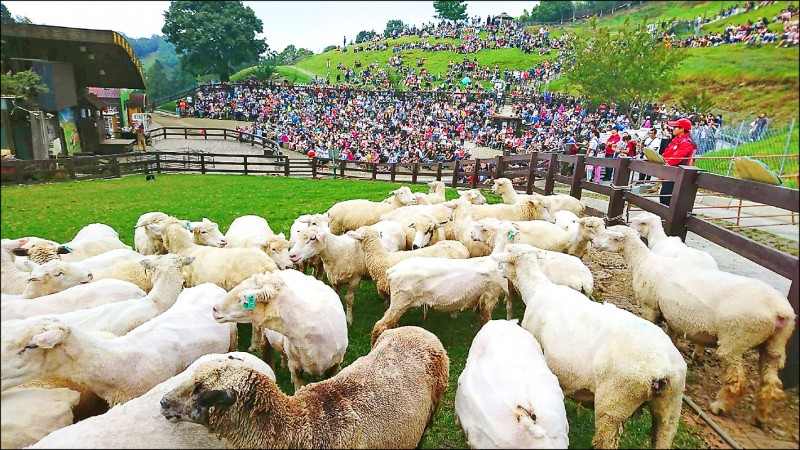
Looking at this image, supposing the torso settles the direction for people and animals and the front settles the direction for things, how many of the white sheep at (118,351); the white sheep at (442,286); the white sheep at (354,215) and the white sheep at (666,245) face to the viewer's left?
2

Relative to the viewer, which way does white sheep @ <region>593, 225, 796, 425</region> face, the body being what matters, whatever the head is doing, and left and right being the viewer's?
facing away from the viewer and to the left of the viewer

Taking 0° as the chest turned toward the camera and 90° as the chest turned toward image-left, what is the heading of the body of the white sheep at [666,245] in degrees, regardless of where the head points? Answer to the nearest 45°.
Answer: approximately 90°

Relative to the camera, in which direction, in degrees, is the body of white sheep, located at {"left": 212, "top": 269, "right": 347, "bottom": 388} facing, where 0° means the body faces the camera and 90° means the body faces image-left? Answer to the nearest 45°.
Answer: approximately 45°

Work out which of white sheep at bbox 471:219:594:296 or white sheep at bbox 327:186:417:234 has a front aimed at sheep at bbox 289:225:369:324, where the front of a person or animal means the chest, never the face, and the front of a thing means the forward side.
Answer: white sheep at bbox 471:219:594:296

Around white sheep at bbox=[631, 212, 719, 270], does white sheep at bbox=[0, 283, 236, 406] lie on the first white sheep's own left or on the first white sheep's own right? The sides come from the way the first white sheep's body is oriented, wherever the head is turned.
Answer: on the first white sheep's own left

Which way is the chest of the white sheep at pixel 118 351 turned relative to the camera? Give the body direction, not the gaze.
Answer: to the viewer's left

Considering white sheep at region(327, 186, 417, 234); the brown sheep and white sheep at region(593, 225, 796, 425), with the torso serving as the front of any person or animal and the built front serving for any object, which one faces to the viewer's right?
white sheep at region(327, 186, 417, 234)

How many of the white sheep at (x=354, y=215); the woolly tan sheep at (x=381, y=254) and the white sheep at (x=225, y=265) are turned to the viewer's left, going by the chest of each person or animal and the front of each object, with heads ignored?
2
